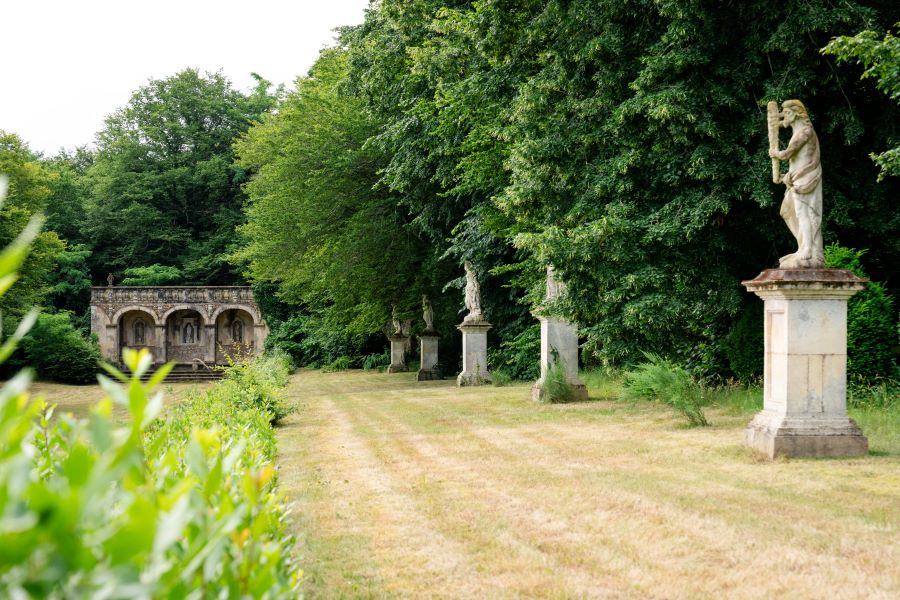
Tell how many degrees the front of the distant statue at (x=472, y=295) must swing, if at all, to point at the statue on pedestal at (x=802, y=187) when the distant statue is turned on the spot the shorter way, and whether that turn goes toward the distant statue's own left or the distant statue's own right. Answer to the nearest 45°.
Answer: approximately 45° to the distant statue's own left

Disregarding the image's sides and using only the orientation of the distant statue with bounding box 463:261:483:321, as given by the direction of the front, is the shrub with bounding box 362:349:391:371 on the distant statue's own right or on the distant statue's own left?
on the distant statue's own right

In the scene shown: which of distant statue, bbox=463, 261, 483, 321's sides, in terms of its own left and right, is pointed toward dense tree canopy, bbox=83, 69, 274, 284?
right

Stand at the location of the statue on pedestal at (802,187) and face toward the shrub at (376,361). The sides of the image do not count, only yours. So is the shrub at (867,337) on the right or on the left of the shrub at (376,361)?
right

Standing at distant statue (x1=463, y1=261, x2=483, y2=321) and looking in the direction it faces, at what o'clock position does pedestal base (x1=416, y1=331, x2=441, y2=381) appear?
The pedestal base is roughly at 4 o'clock from the distant statue.

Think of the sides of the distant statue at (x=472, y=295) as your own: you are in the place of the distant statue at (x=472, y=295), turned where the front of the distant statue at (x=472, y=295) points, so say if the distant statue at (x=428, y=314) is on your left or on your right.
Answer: on your right

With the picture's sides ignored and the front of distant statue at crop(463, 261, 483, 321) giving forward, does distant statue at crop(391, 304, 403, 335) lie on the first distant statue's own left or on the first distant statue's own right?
on the first distant statue's own right

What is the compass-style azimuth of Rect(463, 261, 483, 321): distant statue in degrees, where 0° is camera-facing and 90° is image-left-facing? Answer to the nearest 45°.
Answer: approximately 45°
